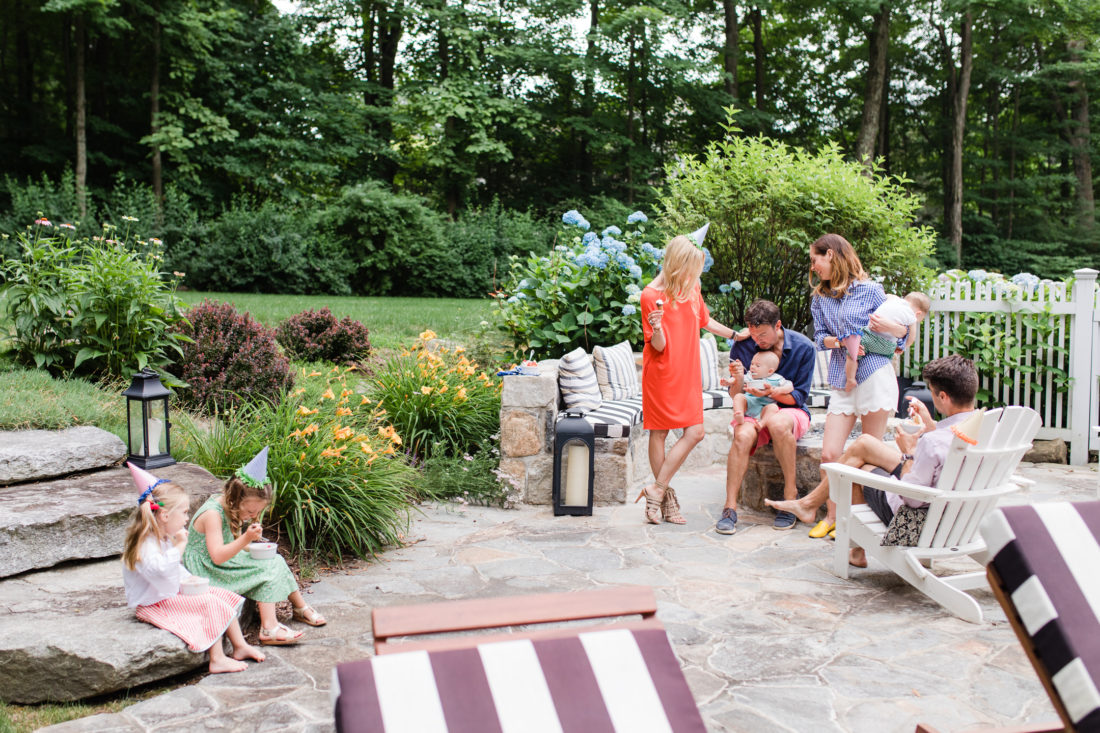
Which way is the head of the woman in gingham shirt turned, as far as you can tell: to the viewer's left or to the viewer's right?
to the viewer's left

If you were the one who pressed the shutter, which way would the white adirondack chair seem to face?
facing away from the viewer and to the left of the viewer

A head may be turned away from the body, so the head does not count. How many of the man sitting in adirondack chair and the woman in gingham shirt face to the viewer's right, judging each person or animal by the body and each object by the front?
0

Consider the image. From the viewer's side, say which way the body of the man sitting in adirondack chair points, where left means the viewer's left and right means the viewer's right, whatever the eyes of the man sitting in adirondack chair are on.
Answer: facing away from the viewer and to the left of the viewer

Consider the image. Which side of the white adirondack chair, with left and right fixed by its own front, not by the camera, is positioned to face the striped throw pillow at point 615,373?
front

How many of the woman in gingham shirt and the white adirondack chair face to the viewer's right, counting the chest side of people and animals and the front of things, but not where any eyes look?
0

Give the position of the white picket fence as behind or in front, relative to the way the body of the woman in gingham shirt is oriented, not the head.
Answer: behind

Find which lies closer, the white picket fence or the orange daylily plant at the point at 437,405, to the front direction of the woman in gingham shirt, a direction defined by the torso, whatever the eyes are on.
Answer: the orange daylily plant

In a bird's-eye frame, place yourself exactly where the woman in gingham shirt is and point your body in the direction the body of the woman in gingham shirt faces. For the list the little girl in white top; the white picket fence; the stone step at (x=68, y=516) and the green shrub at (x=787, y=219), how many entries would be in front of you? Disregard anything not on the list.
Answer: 2

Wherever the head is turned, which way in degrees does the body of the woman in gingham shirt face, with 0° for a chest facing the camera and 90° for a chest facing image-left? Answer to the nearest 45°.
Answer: approximately 45°

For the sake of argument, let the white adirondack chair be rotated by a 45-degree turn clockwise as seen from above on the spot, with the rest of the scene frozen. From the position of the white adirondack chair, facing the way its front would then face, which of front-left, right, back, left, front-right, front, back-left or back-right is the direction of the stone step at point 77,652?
back-left
